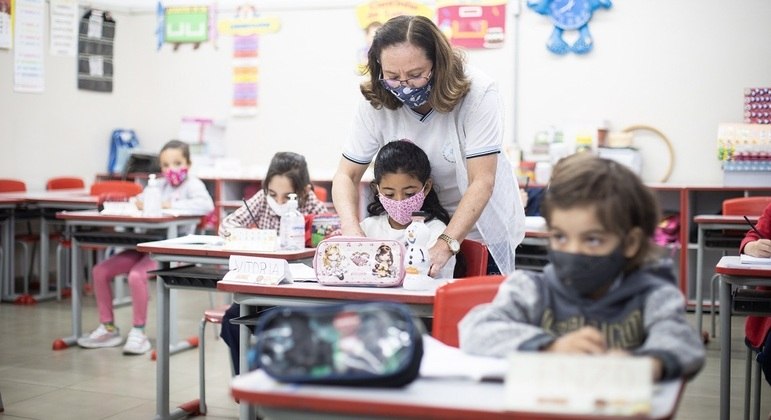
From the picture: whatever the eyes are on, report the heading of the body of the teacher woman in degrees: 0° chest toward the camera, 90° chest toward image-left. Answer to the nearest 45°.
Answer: approximately 45°

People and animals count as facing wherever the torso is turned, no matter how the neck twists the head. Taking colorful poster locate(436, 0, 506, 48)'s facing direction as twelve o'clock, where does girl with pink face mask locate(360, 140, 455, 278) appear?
The girl with pink face mask is roughly at 12 o'clock from the colorful poster.

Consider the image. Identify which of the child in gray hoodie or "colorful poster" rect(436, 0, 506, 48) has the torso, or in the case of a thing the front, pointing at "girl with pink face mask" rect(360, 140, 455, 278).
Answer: the colorful poster

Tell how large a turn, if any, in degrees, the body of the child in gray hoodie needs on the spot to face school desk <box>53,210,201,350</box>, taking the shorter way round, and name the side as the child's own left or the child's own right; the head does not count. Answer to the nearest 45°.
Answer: approximately 90° to the child's own right

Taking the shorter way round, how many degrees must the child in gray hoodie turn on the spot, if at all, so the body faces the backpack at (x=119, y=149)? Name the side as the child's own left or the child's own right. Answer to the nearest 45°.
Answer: approximately 90° to the child's own right

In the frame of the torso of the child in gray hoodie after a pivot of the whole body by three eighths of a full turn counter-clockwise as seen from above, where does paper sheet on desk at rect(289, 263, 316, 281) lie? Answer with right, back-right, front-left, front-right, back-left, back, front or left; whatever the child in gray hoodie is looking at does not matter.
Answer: back-left

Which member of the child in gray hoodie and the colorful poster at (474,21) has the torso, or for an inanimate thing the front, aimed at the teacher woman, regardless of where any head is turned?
the colorful poster

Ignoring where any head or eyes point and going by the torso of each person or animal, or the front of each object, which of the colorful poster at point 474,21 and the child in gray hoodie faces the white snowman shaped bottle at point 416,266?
the colorful poster
